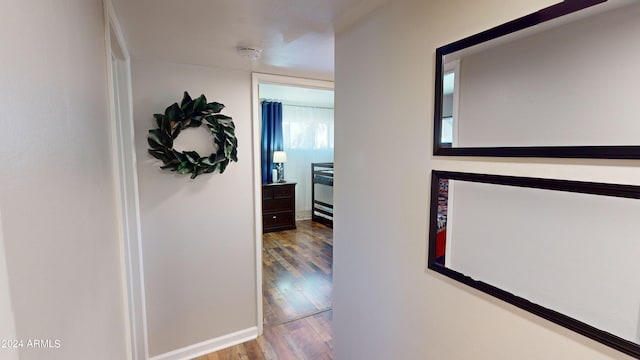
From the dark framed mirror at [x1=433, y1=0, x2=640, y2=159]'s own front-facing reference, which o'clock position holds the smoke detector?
The smoke detector is roughly at 2 o'clock from the dark framed mirror.

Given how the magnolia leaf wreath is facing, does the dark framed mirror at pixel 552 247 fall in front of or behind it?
in front

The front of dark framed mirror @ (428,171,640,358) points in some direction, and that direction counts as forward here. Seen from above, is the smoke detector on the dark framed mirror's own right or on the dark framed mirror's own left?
on the dark framed mirror's own right

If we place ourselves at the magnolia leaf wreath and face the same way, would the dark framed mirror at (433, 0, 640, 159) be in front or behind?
in front

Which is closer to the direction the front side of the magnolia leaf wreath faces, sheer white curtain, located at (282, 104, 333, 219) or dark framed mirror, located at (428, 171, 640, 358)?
the dark framed mirror

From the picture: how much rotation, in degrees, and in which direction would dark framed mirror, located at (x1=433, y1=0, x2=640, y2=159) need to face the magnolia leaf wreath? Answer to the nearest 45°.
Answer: approximately 45° to its right

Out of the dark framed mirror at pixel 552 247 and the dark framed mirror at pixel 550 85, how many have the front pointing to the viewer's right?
0

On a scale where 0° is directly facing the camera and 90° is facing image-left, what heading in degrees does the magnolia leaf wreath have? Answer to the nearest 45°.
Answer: approximately 0°

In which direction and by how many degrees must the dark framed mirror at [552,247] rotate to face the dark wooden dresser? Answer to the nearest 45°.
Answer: approximately 90° to its right

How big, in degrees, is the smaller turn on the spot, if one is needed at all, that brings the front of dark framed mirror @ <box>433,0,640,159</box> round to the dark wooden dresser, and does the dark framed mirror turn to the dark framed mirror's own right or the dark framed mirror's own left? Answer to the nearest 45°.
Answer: approximately 90° to the dark framed mirror's own right

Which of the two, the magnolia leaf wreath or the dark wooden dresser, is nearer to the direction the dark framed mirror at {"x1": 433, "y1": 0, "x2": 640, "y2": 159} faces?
the magnolia leaf wreath
